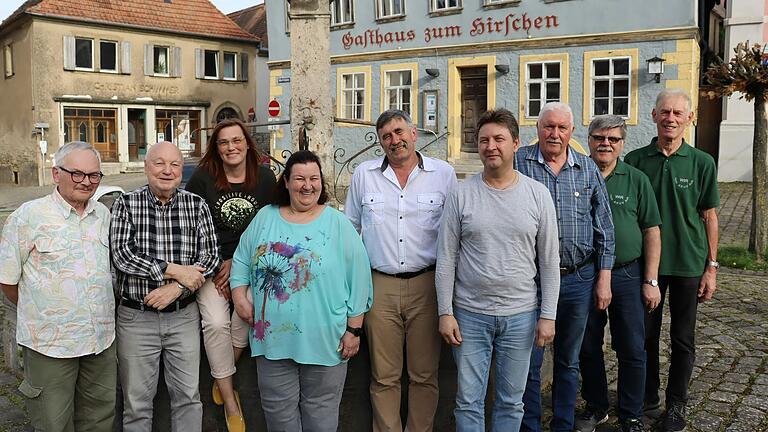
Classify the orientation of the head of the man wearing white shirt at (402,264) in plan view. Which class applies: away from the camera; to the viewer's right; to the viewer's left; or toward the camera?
toward the camera

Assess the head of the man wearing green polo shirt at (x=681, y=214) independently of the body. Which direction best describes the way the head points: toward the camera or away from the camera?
toward the camera

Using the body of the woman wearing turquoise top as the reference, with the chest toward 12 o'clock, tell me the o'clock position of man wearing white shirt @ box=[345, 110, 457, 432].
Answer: The man wearing white shirt is roughly at 8 o'clock from the woman wearing turquoise top.

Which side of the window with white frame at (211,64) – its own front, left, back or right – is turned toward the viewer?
front

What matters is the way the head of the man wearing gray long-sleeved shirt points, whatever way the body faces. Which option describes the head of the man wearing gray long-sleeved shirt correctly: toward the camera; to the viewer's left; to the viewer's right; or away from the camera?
toward the camera

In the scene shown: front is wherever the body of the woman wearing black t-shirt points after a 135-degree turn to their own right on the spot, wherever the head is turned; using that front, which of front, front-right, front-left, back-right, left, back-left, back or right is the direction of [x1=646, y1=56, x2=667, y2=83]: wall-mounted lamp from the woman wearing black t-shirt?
right

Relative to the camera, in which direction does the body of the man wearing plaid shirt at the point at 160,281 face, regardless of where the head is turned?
toward the camera

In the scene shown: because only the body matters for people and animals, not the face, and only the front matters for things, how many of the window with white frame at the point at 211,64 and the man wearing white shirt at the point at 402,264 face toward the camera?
2

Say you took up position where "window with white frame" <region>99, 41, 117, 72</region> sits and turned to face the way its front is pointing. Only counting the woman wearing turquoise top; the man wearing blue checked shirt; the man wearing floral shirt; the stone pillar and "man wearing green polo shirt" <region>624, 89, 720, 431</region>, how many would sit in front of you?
5

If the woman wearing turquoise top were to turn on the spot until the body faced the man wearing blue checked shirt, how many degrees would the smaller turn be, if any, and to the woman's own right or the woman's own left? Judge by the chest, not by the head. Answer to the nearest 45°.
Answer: approximately 90° to the woman's own left

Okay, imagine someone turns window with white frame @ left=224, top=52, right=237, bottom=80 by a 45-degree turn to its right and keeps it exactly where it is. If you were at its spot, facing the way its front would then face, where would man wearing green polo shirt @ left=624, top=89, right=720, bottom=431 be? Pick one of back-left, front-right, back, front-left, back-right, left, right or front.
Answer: front-left

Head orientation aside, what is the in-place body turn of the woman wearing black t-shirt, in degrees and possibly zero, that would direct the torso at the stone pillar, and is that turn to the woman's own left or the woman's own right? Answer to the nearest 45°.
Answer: approximately 180°

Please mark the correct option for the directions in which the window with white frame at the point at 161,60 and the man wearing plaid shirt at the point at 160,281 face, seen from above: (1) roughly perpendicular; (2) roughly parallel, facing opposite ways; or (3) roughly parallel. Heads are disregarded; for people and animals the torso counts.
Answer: roughly parallel

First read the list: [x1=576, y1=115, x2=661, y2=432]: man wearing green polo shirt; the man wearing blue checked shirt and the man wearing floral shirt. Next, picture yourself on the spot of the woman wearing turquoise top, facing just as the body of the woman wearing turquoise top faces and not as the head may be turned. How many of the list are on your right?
1

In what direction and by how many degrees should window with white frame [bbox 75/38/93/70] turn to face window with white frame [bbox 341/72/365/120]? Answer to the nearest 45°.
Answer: approximately 45° to its left

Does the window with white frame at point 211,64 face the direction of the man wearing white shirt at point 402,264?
yes

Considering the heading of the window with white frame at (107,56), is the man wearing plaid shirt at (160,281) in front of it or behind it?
in front

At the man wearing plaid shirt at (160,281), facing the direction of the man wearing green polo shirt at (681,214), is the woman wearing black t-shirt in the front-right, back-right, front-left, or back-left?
front-left

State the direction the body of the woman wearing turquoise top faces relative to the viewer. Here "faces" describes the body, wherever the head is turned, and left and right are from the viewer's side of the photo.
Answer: facing the viewer
